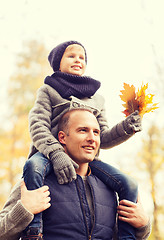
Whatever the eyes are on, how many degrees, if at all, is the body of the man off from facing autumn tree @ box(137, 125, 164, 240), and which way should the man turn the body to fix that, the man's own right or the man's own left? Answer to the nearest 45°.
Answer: approximately 135° to the man's own left

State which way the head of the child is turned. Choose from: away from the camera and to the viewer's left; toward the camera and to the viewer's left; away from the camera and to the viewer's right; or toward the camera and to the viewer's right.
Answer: toward the camera and to the viewer's right

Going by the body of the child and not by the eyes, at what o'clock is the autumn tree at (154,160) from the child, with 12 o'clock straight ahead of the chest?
The autumn tree is roughly at 8 o'clock from the child.

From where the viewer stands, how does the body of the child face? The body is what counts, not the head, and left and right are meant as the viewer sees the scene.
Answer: facing the viewer and to the right of the viewer

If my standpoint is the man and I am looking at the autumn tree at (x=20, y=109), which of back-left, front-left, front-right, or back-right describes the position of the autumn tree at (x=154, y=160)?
front-right

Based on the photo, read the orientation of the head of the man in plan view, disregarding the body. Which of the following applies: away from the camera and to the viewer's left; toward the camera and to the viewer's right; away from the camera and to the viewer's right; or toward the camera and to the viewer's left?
toward the camera and to the viewer's right

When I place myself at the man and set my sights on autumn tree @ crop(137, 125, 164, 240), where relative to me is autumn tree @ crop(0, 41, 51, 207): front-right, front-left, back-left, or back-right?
front-left

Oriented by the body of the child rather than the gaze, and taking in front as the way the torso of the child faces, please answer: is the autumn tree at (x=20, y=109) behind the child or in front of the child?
behind

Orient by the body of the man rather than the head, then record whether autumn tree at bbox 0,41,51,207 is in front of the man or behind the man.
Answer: behind

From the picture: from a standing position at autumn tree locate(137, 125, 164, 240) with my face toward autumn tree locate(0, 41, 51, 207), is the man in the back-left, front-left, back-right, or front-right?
front-left
